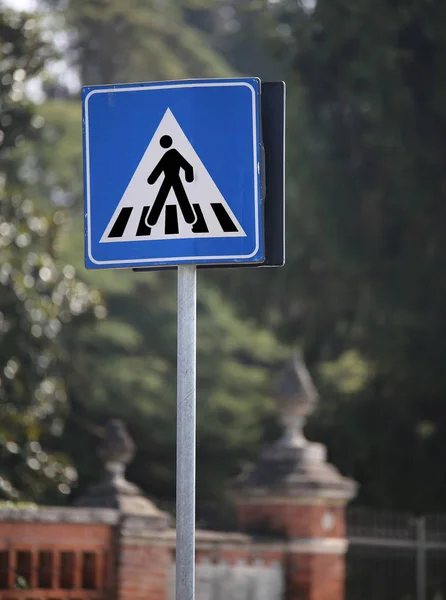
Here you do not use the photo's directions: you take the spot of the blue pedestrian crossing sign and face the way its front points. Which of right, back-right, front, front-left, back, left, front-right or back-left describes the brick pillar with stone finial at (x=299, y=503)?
back

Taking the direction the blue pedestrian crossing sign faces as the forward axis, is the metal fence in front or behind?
behind

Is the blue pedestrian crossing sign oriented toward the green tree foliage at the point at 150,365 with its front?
no

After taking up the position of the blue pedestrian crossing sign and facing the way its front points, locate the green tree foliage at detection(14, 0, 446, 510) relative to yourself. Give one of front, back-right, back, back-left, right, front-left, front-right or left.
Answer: back

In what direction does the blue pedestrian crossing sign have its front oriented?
toward the camera

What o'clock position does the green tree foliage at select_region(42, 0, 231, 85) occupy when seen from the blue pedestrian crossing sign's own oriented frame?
The green tree foliage is roughly at 6 o'clock from the blue pedestrian crossing sign.

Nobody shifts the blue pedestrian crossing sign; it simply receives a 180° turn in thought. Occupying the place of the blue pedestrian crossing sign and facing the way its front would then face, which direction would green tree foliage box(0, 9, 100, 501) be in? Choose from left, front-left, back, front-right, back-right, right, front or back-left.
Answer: front

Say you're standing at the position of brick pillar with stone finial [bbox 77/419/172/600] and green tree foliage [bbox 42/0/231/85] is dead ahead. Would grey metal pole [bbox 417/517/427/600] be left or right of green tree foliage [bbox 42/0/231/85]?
right

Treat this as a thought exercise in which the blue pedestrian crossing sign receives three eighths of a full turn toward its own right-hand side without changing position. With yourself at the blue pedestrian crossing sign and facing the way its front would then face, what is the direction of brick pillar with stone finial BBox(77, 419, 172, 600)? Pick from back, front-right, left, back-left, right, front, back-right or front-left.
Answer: front-right
